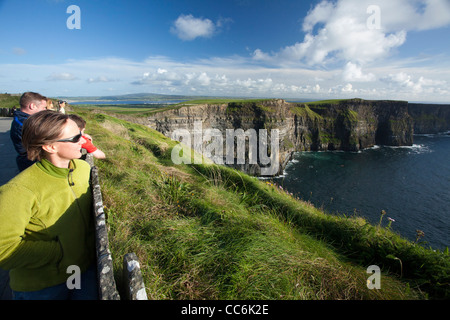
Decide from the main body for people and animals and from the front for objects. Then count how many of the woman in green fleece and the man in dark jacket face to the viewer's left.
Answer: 0

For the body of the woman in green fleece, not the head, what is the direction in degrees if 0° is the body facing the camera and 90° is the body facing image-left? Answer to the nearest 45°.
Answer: approximately 315°

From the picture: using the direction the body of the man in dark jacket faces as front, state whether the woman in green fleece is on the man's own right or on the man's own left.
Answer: on the man's own right

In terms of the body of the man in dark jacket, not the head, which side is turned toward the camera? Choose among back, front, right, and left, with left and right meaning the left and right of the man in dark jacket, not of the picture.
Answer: right

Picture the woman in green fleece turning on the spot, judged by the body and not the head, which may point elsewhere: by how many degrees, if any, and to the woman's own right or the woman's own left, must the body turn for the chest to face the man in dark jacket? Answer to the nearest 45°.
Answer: approximately 135° to the woman's own left

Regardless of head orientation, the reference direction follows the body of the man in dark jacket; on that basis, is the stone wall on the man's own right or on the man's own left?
on the man's own right

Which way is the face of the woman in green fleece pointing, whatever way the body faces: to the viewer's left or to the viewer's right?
to the viewer's right
